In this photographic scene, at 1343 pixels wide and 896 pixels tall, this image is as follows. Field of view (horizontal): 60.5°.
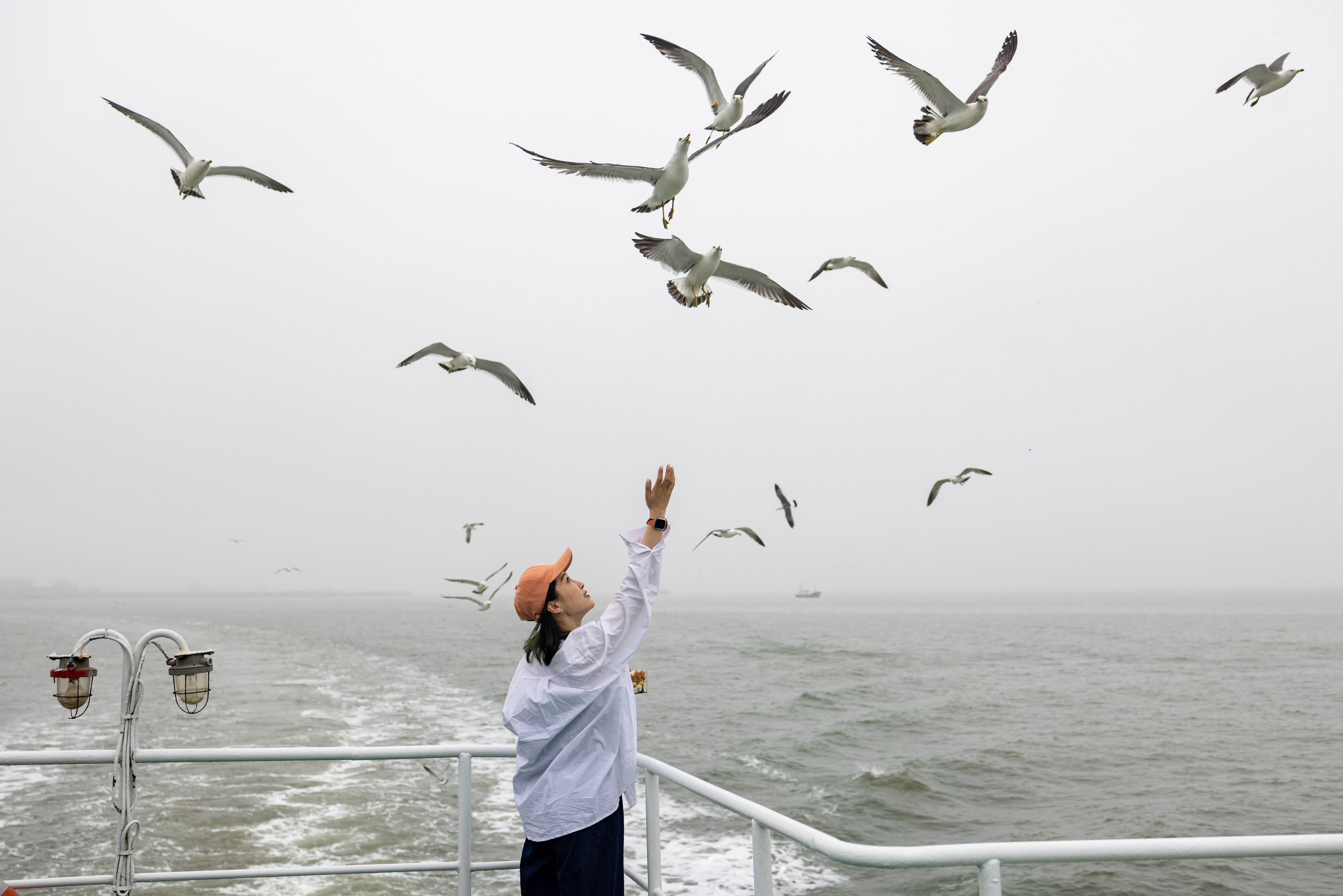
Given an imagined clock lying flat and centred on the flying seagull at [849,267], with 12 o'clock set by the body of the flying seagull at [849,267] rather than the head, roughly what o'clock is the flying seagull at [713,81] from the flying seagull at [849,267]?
the flying seagull at [713,81] is roughly at 2 o'clock from the flying seagull at [849,267].

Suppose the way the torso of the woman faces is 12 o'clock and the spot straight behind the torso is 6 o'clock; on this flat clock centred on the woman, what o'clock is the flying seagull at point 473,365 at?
The flying seagull is roughly at 10 o'clock from the woman.

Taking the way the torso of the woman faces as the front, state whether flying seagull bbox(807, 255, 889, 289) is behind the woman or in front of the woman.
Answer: in front

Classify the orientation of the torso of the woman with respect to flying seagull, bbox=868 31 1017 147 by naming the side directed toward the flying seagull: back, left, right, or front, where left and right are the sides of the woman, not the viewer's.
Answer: front

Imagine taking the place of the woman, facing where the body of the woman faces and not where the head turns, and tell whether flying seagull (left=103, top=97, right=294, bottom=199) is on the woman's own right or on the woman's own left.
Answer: on the woman's own left

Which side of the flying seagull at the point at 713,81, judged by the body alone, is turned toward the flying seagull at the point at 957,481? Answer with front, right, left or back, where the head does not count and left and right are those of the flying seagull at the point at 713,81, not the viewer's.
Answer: left

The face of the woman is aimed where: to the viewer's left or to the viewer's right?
to the viewer's right
